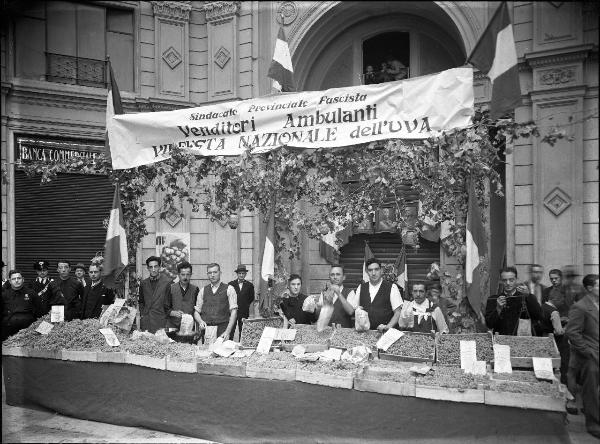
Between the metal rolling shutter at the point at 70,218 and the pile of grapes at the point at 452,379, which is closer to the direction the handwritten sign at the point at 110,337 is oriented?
the pile of grapes

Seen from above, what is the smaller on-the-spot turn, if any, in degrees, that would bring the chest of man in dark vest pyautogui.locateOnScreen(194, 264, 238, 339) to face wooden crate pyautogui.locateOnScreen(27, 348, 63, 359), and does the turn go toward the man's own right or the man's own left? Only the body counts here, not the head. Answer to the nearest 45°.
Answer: approximately 90° to the man's own right

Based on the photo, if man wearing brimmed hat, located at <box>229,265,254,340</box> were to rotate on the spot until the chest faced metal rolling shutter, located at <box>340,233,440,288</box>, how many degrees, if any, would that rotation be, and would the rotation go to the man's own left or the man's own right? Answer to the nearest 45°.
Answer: approximately 135° to the man's own left

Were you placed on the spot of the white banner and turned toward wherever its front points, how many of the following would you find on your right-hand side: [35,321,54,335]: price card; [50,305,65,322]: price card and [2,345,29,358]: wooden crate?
3

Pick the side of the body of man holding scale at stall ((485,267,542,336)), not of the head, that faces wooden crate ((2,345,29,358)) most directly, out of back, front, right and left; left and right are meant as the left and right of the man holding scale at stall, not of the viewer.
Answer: right

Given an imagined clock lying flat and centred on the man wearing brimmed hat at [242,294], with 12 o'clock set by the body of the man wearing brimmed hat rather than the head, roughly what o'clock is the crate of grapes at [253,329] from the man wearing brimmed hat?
The crate of grapes is roughly at 12 o'clock from the man wearing brimmed hat.

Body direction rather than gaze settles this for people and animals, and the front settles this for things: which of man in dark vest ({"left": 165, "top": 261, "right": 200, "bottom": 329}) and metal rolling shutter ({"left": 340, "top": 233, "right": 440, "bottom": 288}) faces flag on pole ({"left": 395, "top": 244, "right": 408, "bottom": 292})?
the metal rolling shutter

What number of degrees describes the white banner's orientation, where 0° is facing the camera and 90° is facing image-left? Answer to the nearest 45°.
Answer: approximately 0°

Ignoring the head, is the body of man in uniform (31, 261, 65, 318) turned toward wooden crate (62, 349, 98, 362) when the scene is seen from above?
yes

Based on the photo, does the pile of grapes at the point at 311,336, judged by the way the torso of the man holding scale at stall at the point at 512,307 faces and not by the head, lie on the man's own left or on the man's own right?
on the man's own right

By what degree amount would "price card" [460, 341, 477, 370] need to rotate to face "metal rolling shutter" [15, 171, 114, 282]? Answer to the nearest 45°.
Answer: approximately 135° to its right
